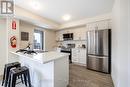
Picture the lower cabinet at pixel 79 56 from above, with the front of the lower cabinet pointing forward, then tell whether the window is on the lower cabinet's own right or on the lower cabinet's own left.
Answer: on the lower cabinet's own right

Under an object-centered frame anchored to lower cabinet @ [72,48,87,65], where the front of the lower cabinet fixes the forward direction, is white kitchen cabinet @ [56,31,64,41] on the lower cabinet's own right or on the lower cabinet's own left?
on the lower cabinet's own right

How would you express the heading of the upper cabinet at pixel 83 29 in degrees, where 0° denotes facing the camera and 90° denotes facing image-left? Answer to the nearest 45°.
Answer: approximately 45°

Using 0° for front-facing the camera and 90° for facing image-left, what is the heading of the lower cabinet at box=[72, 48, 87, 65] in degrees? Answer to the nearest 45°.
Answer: approximately 45°

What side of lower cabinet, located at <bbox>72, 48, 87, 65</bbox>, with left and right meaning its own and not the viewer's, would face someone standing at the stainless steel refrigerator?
left
